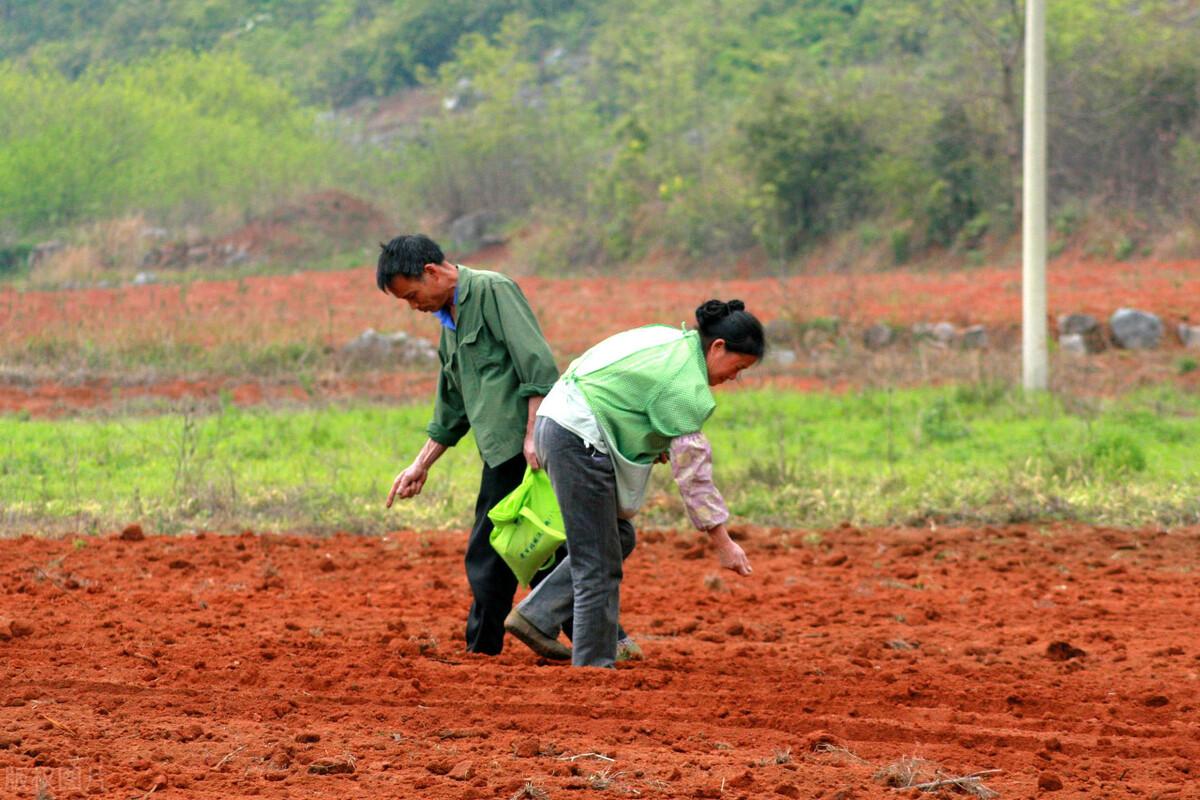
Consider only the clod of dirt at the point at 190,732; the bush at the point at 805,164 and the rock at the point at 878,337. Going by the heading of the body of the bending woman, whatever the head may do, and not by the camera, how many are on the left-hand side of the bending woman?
2

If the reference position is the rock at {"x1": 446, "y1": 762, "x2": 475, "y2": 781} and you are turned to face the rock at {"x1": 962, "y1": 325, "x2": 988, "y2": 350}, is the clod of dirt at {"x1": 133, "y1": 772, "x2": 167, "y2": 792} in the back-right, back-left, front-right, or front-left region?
back-left

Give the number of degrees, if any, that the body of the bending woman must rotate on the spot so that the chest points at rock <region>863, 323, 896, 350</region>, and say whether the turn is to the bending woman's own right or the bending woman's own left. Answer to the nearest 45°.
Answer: approximately 90° to the bending woman's own left

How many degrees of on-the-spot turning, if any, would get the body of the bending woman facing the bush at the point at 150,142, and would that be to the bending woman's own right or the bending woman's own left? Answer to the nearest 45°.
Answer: approximately 90° to the bending woman's own left

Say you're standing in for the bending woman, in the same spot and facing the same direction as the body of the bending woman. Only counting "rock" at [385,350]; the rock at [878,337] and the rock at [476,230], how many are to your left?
3

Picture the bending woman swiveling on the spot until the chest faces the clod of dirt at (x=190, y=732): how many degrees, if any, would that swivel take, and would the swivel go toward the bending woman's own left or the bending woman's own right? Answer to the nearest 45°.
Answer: approximately 135° to the bending woman's own right

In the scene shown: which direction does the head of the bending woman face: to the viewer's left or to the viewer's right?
to the viewer's right

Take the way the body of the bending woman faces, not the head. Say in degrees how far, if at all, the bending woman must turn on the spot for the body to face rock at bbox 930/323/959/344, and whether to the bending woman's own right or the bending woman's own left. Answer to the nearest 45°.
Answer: approximately 90° to the bending woman's own left

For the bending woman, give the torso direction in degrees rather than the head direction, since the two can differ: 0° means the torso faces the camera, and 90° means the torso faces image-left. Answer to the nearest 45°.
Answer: approximately 270°

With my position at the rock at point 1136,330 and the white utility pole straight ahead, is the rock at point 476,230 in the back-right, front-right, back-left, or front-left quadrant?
back-right

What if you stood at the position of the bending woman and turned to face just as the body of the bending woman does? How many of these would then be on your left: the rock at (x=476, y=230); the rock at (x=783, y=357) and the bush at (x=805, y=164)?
3
